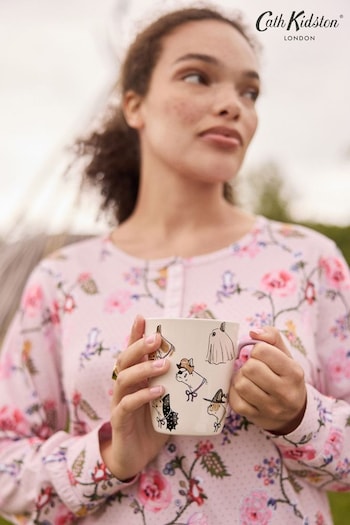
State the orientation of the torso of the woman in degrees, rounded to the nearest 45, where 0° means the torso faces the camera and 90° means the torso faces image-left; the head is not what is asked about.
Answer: approximately 0°
